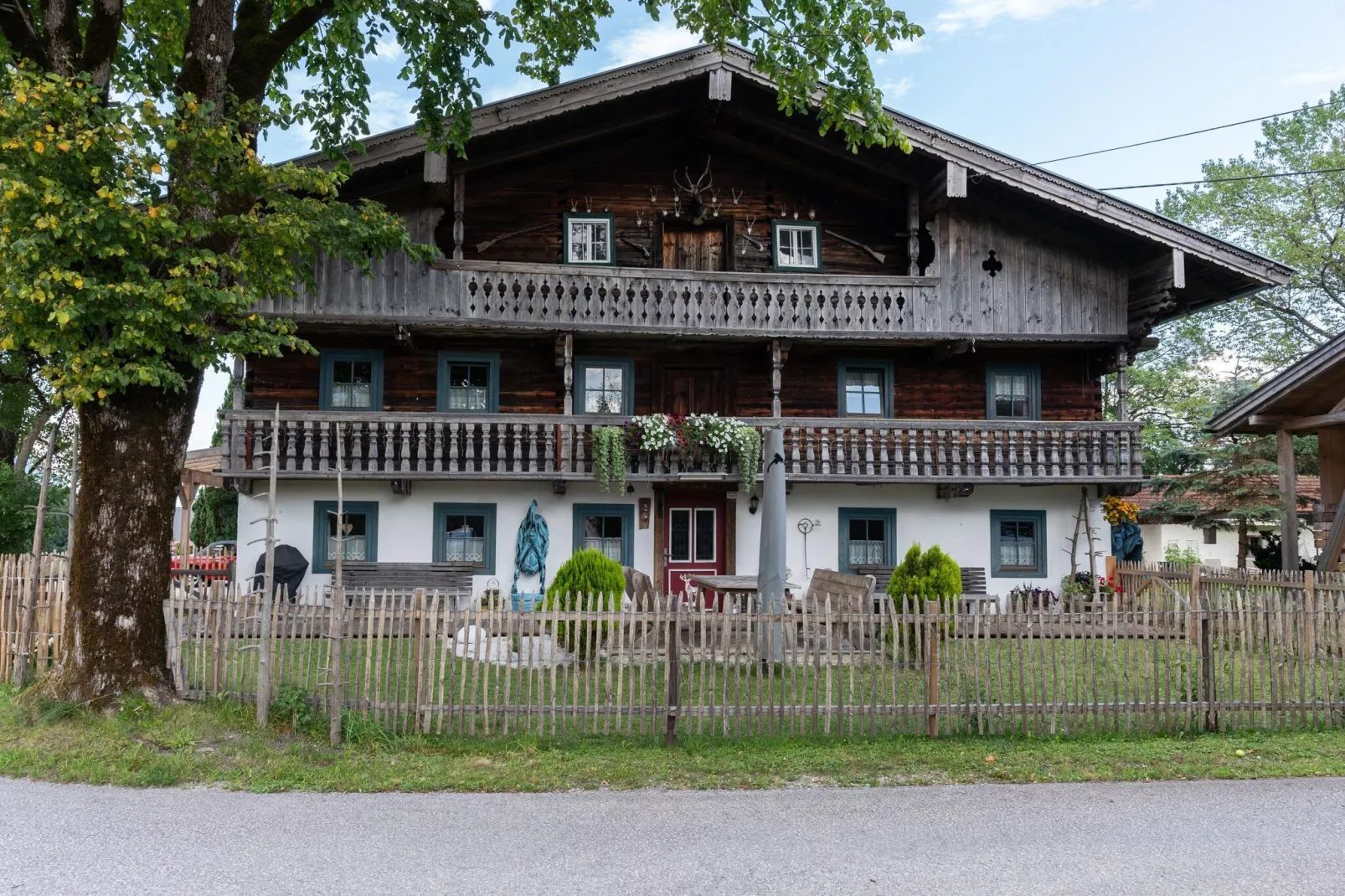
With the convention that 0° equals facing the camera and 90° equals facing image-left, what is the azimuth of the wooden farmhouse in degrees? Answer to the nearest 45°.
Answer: approximately 0°

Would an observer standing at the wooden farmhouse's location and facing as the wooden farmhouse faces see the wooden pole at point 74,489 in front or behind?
in front

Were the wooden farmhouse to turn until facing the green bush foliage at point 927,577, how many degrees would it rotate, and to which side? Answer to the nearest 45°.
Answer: approximately 45° to its left

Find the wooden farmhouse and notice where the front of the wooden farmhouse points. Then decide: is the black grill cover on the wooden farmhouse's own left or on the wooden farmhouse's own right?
on the wooden farmhouse's own right

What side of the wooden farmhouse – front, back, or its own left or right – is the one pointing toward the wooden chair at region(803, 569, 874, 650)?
front

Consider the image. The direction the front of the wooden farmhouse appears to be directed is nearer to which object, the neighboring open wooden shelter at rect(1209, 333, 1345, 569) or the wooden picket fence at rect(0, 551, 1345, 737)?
the wooden picket fence

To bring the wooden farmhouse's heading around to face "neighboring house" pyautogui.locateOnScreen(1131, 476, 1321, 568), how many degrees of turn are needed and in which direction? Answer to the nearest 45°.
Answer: approximately 135° to its left

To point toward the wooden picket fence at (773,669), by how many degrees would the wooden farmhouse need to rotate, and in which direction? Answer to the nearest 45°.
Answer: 0° — it already faces it

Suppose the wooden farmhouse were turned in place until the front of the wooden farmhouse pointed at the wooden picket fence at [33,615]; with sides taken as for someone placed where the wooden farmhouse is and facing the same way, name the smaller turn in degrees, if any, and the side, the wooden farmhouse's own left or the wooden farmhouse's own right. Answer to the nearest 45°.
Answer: approximately 45° to the wooden farmhouse's own right

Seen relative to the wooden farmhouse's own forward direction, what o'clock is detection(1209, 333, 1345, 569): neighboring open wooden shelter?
The neighboring open wooden shelter is roughly at 9 o'clock from the wooden farmhouse.
